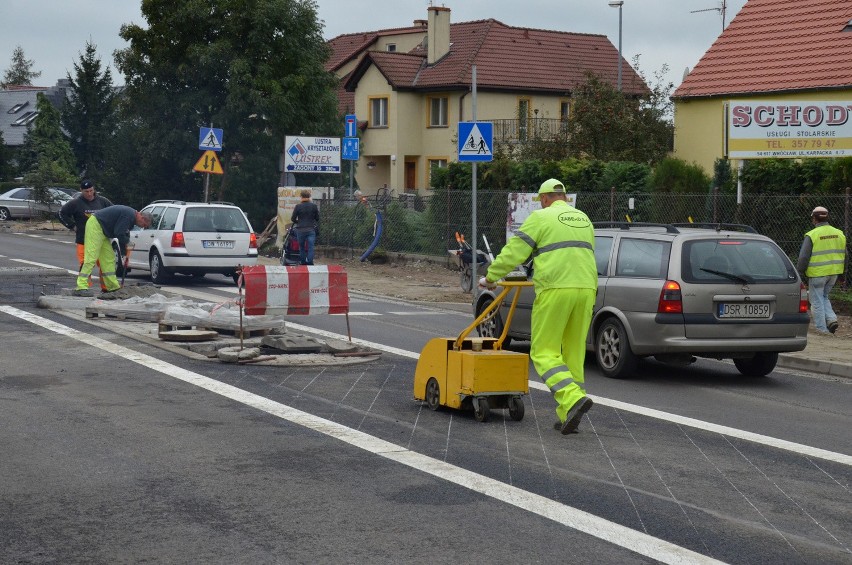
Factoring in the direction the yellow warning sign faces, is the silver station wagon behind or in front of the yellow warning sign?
in front

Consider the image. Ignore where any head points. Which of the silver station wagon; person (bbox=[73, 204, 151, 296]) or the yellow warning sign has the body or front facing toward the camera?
the yellow warning sign

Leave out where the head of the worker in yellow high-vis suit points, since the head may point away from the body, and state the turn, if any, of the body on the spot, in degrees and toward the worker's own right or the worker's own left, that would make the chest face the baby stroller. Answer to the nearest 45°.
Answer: approximately 45° to the worker's own right

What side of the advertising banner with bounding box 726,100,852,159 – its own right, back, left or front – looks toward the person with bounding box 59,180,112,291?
right

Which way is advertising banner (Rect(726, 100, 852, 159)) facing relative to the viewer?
toward the camera

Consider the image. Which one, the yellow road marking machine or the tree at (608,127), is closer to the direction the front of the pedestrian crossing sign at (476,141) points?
the yellow road marking machine

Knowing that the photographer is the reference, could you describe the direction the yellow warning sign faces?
facing the viewer

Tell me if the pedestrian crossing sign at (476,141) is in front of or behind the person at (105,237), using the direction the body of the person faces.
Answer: in front

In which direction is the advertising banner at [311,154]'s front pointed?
toward the camera

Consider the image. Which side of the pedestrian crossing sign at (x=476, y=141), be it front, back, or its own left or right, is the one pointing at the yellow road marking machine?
front

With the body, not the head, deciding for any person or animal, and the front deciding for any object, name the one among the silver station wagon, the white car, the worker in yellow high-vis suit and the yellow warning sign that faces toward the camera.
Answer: the yellow warning sign

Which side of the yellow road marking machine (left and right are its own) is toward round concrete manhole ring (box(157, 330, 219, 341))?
front

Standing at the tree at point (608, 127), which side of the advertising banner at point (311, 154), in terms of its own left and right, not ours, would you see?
left
